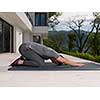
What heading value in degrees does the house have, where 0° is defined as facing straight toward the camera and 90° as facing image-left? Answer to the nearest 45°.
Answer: approximately 315°
